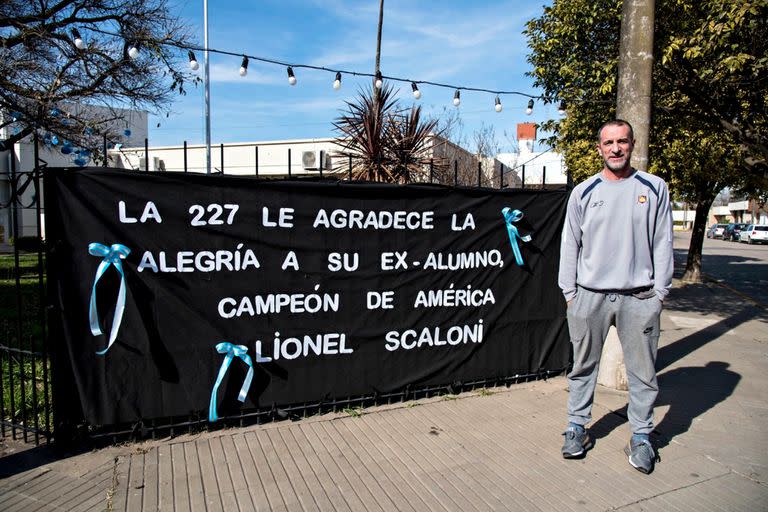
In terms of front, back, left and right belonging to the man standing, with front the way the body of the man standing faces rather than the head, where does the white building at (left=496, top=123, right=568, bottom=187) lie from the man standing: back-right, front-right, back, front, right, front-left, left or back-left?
back

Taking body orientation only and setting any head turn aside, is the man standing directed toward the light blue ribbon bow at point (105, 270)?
no

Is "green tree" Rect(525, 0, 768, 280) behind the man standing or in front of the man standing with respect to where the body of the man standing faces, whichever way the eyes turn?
behind

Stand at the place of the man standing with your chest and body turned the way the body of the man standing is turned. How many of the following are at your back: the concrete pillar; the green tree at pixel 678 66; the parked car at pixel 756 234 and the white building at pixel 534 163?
4

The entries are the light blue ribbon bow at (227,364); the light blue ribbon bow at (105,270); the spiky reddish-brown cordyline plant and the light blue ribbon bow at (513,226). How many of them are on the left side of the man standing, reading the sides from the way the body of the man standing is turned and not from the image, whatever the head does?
0

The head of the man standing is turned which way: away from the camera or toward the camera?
toward the camera

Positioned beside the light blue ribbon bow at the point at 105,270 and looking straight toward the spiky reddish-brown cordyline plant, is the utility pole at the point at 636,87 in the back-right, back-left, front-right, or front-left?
front-right

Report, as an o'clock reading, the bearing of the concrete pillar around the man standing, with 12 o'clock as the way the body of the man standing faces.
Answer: The concrete pillar is roughly at 6 o'clock from the man standing.

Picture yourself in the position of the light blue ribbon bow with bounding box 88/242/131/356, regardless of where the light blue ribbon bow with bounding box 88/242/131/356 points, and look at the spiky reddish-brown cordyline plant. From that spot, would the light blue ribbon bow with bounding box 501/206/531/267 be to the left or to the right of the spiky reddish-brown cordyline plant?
right

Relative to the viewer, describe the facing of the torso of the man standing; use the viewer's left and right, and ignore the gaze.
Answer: facing the viewer

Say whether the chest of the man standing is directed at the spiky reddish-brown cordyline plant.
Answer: no

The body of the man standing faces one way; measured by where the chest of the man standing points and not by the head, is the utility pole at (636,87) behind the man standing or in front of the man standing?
behind

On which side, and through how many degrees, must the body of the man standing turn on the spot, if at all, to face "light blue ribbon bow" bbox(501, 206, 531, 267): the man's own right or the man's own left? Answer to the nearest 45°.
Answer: approximately 135° to the man's own right

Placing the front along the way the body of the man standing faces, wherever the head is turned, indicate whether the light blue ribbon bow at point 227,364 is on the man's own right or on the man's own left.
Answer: on the man's own right

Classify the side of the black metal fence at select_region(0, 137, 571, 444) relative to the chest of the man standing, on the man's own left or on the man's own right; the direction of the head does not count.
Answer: on the man's own right
